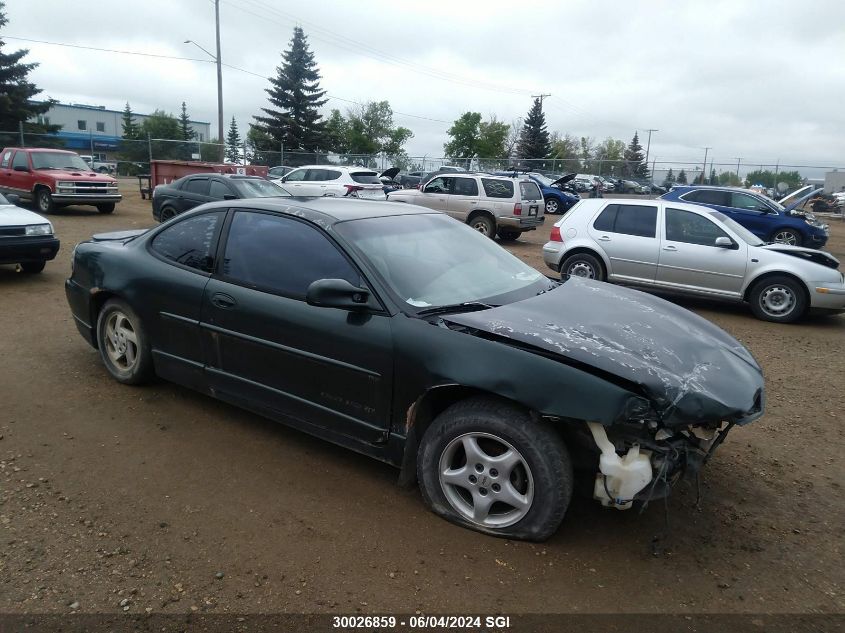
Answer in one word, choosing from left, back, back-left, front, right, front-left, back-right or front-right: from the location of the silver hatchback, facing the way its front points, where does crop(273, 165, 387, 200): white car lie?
back-left

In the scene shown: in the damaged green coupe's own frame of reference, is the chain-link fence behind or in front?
behind

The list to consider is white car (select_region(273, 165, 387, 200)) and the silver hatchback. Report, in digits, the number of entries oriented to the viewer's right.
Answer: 1

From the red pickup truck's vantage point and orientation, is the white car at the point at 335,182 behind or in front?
in front

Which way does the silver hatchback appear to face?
to the viewer's right

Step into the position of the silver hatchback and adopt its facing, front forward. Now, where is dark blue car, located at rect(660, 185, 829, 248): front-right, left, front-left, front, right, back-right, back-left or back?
left

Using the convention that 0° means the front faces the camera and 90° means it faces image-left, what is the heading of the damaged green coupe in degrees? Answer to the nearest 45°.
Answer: approximately 315°

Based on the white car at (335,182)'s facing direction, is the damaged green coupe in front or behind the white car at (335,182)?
behind

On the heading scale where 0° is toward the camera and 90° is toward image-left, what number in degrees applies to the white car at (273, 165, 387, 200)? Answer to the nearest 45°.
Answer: approximately 135°

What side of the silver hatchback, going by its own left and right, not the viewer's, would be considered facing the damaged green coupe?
right

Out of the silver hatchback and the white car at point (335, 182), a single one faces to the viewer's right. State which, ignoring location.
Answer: the silver hatchback
